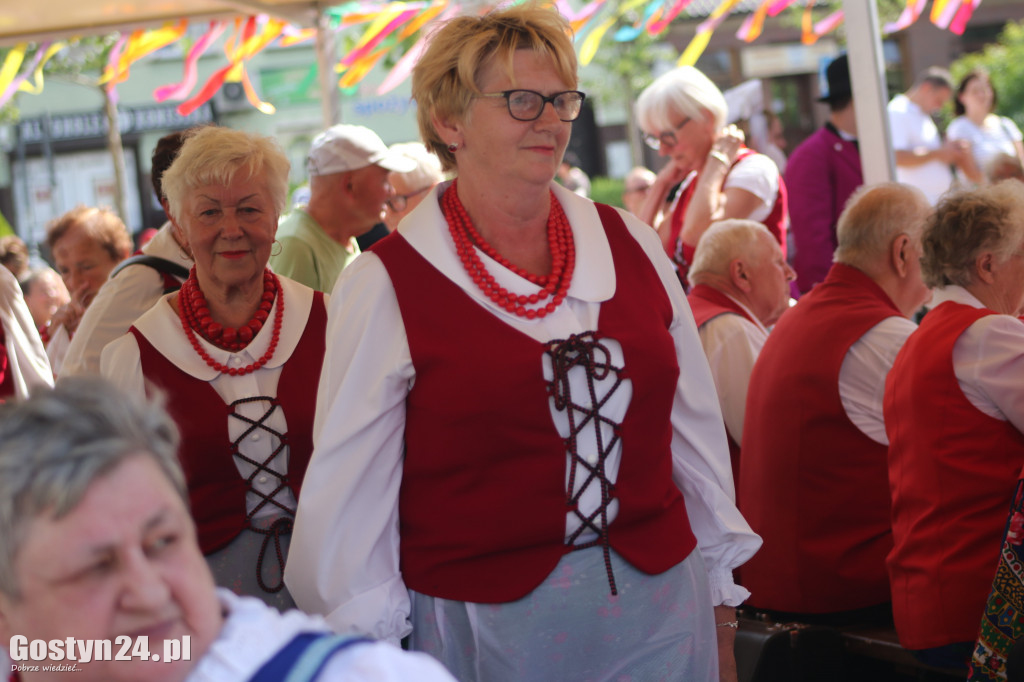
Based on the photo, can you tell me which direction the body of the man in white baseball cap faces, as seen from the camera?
to the viewer's right

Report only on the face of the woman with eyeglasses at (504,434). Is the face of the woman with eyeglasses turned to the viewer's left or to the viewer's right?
to the viewer's right

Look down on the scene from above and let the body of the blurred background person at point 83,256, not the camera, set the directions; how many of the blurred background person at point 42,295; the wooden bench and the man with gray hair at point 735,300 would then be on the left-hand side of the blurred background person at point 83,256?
2

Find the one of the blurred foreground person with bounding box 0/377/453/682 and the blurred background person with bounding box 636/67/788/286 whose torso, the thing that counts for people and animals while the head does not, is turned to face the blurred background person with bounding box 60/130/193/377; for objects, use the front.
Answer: the blurred background person with bounding box 636/67/788/286

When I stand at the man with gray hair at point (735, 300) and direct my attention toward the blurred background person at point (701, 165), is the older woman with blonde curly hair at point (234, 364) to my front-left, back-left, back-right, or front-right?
back-left

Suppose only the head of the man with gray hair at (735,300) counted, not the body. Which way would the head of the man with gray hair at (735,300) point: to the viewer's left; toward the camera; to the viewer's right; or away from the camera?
to the viewer's right

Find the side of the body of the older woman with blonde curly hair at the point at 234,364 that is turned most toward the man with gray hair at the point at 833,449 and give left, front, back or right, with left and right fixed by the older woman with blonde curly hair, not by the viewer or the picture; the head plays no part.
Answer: left

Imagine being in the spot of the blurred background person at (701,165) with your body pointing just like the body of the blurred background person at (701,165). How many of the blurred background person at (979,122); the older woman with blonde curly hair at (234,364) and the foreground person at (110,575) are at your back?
1
